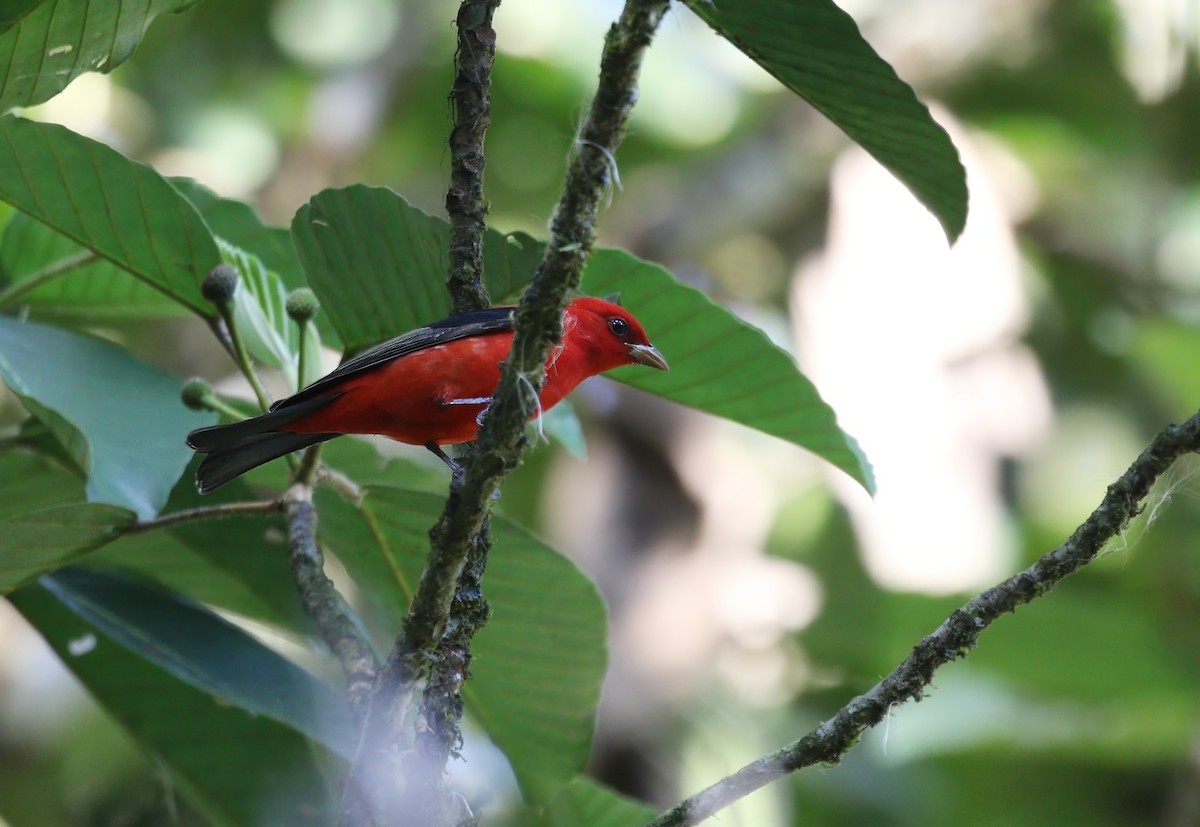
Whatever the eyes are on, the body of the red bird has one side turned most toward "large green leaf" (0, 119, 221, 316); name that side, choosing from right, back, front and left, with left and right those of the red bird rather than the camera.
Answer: back

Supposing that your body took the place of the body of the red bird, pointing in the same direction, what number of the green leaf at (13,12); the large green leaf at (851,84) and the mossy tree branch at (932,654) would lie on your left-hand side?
0

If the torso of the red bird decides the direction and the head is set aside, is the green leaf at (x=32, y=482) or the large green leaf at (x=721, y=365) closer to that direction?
the large green leaf

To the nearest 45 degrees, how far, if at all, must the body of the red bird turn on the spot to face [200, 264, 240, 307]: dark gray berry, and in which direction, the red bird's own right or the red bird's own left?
approximately 135° to the red bird's own right

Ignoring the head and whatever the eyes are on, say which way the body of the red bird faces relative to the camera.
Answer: to the viewer's right

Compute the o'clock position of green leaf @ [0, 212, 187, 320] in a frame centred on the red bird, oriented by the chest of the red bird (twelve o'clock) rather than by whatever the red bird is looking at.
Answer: The green leaf is roughly at 7 o'clock from the red bird.
